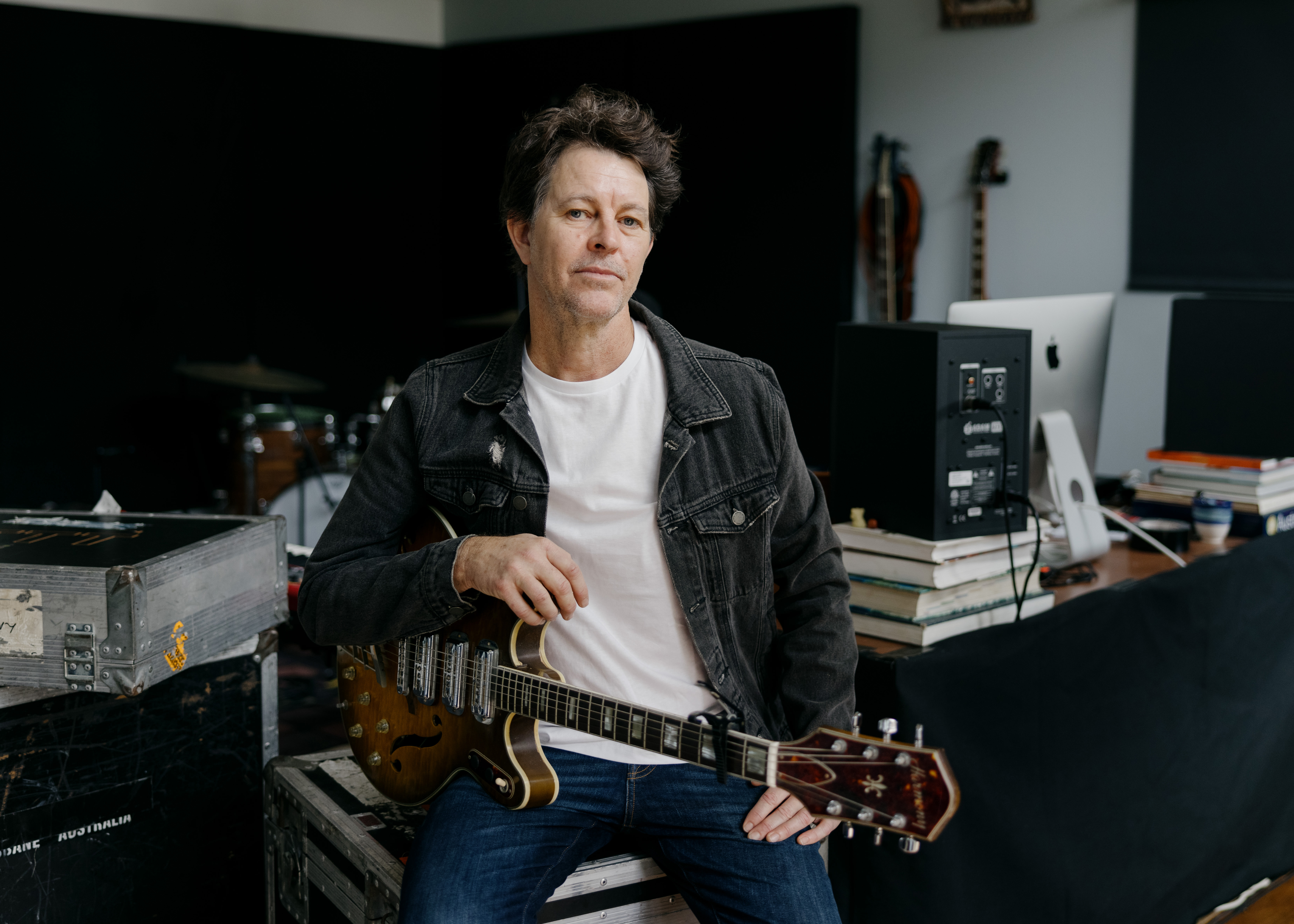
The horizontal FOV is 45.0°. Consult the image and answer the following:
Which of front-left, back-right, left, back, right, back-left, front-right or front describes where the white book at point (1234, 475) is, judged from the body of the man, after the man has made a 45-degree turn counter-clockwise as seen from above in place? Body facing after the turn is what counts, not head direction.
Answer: left

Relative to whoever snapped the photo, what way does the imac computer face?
facing away from the viewer and to the left of the viewer

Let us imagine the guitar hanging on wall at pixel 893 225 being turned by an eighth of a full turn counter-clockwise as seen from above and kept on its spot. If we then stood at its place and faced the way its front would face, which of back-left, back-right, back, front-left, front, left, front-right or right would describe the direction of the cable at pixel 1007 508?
front

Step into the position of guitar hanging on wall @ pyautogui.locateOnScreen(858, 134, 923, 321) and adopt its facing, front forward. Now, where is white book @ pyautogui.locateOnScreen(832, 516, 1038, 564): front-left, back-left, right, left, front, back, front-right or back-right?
front-left

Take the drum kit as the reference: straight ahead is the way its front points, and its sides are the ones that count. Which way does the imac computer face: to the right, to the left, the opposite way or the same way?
the opposite way

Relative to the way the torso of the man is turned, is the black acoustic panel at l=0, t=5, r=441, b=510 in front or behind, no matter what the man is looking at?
behind

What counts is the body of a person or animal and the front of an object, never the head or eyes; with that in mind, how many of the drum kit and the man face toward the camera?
2

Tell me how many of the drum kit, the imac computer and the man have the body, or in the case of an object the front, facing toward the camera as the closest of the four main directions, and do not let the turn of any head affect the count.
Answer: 2

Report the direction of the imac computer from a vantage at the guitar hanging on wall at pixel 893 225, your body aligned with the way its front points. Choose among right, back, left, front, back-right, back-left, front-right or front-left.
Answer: front-left
